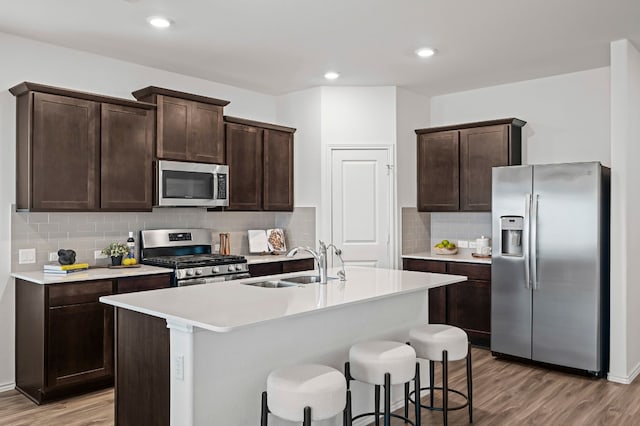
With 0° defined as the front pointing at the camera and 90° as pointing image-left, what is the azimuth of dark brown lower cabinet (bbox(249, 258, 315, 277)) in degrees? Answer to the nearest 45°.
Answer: approximately 315°

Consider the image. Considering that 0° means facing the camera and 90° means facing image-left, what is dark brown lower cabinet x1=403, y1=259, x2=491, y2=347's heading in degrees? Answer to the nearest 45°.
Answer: approximately 45°

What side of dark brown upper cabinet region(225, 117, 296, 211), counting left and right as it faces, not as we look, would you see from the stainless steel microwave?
right

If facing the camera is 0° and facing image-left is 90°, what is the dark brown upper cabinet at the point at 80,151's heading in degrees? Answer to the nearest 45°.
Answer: approximately 315°
